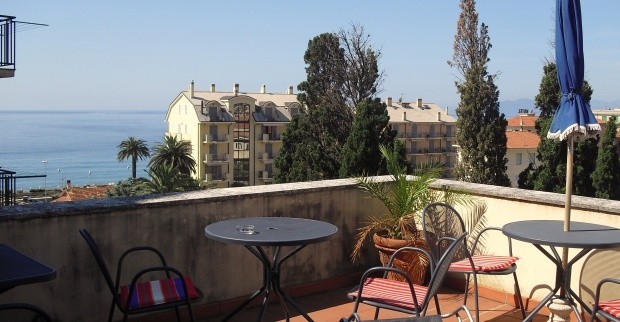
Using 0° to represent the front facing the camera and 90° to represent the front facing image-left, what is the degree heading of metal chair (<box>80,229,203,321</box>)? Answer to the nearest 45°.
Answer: approximately 270°

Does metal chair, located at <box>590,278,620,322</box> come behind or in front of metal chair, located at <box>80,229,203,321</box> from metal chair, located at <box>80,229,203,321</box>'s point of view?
in front

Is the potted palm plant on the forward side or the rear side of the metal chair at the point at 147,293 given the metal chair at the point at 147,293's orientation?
on the forward side

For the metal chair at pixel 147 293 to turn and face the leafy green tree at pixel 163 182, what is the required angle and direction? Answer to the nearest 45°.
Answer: approximately 90° to its left

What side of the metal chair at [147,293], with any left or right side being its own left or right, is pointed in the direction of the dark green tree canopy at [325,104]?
left

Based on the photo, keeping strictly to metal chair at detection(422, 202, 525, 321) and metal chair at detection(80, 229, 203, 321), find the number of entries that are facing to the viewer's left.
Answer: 0

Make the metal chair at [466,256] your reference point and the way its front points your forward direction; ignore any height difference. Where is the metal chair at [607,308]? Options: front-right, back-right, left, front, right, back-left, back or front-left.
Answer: front

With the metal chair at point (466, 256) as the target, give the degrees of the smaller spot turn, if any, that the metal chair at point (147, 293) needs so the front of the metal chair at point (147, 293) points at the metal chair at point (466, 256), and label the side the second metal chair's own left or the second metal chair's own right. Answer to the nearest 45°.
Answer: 0° — it already faces it

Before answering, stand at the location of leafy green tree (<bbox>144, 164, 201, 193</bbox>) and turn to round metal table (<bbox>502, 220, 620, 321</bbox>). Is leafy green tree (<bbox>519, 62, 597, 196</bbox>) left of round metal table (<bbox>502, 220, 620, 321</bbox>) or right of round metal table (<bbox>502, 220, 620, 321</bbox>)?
left

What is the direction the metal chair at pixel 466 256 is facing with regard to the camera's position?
facing the viewer and to the right of the viewer

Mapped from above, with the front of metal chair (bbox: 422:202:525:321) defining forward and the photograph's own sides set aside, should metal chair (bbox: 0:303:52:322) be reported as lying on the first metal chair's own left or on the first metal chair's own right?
on the first metal chair's own right
